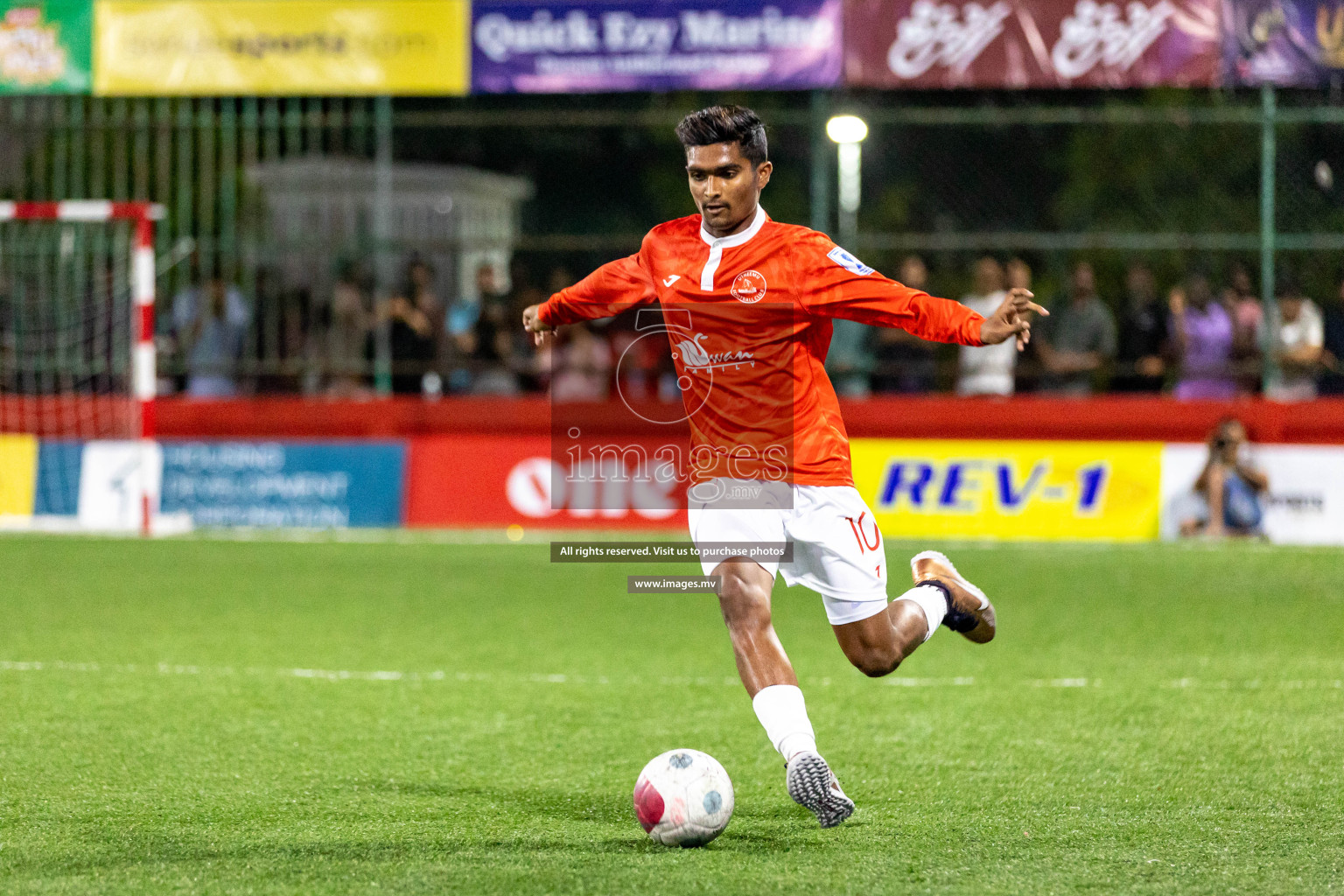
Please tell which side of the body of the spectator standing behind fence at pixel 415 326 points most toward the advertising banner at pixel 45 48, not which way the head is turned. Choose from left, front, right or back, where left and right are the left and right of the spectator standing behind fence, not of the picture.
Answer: right

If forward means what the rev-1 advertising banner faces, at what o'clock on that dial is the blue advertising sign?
The blue advertising sign is roughly at 3 o'clock from the rev-1 advertising banner.

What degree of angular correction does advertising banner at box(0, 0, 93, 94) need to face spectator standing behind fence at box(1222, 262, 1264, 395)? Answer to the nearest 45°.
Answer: approximately 45° to its left

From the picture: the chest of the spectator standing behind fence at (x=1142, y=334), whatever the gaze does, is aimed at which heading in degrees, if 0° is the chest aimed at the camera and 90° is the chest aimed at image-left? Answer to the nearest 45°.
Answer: approximately 0°
